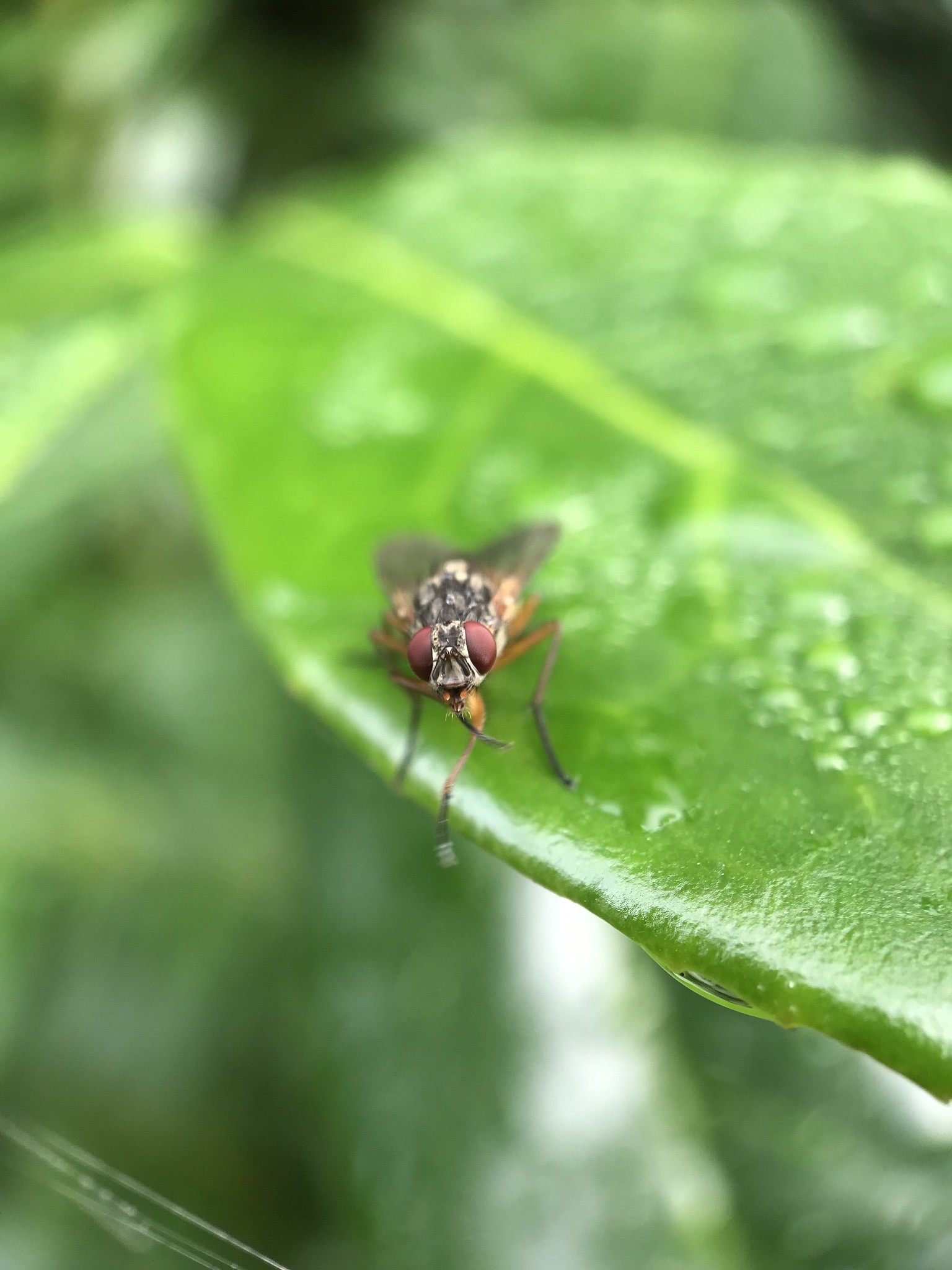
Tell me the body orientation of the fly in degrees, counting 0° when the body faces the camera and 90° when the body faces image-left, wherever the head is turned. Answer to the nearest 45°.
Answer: approximately 0°
